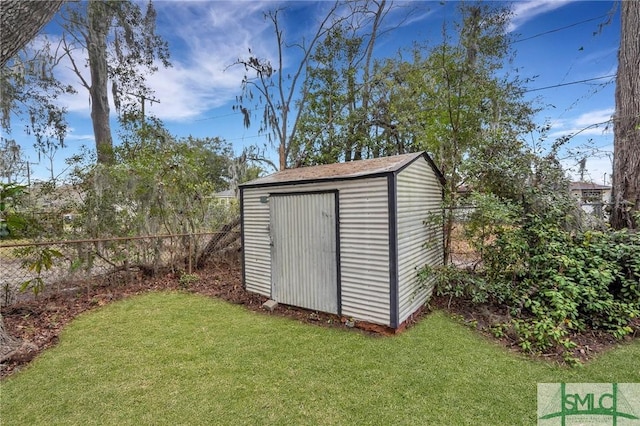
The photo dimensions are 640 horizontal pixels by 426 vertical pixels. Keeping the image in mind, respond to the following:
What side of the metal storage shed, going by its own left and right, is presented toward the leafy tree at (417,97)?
back

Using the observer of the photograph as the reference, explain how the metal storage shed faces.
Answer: facing the viewer and to the left of the viewer

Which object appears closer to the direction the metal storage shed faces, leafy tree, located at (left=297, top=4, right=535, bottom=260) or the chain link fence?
the chain link fence

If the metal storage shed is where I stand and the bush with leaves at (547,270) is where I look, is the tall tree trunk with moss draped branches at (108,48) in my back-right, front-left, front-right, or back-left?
back-left

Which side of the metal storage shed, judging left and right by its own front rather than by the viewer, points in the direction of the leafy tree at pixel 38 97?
right

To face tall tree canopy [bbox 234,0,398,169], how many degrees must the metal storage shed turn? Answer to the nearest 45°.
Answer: approximately 135° to its right

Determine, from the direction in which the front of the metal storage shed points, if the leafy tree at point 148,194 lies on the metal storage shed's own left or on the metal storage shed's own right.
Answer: on the metal storage shed's own right

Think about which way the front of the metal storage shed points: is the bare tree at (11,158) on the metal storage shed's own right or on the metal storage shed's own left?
on the metal storage shed's own right

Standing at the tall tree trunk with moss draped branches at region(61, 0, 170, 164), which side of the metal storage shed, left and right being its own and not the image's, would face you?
right
